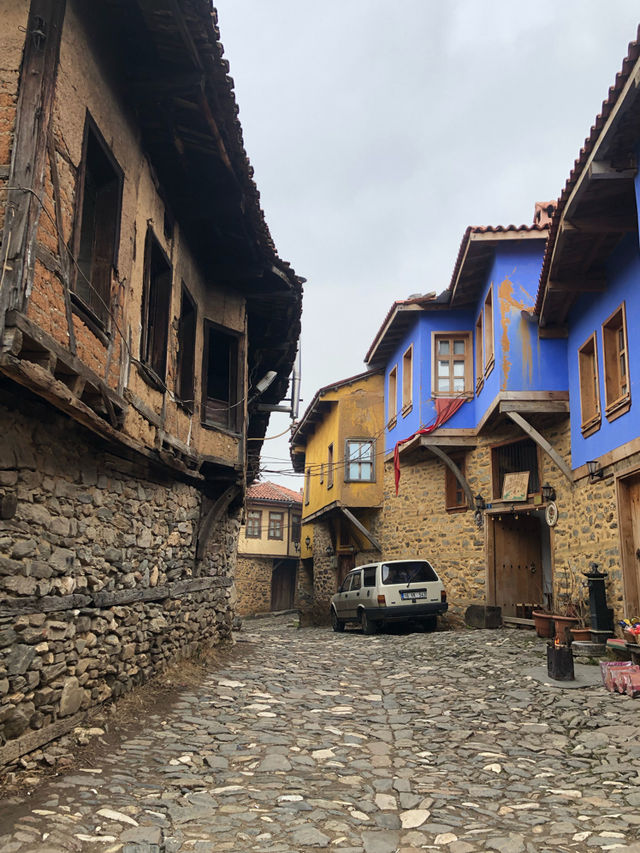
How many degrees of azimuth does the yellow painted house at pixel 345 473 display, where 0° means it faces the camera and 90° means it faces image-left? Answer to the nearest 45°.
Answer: approximately 45°

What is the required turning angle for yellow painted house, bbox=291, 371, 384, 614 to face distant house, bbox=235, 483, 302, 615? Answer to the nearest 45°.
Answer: approximately 135° to its right

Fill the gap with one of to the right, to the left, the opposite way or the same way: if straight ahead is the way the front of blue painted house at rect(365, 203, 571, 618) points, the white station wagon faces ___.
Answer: to the right

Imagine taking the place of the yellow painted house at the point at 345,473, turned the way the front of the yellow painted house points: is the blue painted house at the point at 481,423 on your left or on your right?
on your left

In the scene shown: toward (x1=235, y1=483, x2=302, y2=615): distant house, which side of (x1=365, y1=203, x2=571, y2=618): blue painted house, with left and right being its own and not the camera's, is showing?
right

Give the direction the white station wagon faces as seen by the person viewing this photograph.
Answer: facing away from the viewer and to the left of the viewer

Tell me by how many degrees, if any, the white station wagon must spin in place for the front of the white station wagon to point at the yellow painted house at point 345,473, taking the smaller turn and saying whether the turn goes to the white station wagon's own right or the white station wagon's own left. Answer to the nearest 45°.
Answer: approximately 45° to the white station wagon's own right

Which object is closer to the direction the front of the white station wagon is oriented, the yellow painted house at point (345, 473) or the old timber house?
the yellow painted house

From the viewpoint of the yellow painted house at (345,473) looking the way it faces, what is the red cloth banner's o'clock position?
The red cloth banner is roughly at 10 o'clock from the yellow painted house.

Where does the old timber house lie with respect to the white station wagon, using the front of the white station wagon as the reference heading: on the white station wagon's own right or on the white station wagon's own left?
on the white station wagon's own left

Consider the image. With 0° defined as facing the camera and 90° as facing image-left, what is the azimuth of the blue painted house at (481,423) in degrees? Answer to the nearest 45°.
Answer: approximately 45°
